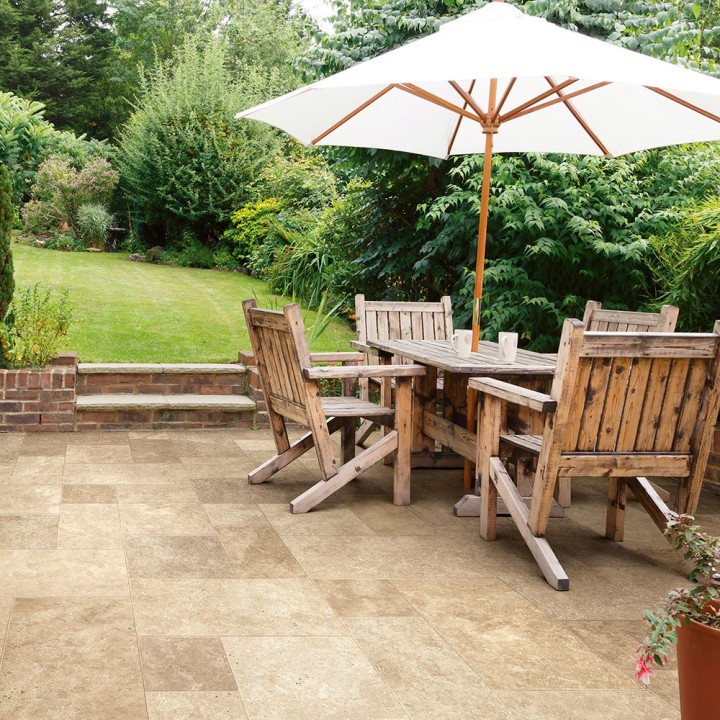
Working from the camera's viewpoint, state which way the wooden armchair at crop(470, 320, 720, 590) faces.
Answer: facing away from the viewer and to the left of the viewer

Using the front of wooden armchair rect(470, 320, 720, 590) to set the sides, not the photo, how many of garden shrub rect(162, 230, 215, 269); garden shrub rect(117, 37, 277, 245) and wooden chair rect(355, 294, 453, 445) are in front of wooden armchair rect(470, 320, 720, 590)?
3

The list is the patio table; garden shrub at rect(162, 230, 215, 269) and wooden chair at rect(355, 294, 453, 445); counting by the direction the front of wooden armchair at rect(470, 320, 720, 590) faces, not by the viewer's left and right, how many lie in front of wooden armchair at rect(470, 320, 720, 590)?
3

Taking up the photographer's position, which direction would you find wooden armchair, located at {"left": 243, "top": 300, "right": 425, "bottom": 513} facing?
facing away from the viewer and to the right of the viewer

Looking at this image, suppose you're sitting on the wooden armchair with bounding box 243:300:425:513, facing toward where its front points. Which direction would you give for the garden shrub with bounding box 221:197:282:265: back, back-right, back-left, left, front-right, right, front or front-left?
front-left

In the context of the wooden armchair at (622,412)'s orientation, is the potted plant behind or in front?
behind

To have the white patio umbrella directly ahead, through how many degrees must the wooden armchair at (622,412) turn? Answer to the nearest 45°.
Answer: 0° — it already faces it

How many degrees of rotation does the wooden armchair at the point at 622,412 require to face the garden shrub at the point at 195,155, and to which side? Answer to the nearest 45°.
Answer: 0° — it already faces it

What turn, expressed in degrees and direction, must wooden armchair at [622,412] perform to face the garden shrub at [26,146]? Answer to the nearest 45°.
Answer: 0° — it already faces it

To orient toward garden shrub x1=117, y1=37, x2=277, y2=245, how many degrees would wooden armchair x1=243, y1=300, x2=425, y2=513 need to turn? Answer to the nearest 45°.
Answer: approximately 45° to its left

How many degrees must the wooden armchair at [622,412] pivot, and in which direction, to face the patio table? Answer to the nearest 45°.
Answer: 0° — it already faces it

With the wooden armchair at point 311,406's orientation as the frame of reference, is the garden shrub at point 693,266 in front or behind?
in front

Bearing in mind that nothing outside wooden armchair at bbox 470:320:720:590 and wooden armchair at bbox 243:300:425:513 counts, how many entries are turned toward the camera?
0

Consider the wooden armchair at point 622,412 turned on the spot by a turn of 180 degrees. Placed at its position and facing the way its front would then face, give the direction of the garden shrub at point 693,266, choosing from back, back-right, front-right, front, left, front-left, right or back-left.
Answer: back-left
